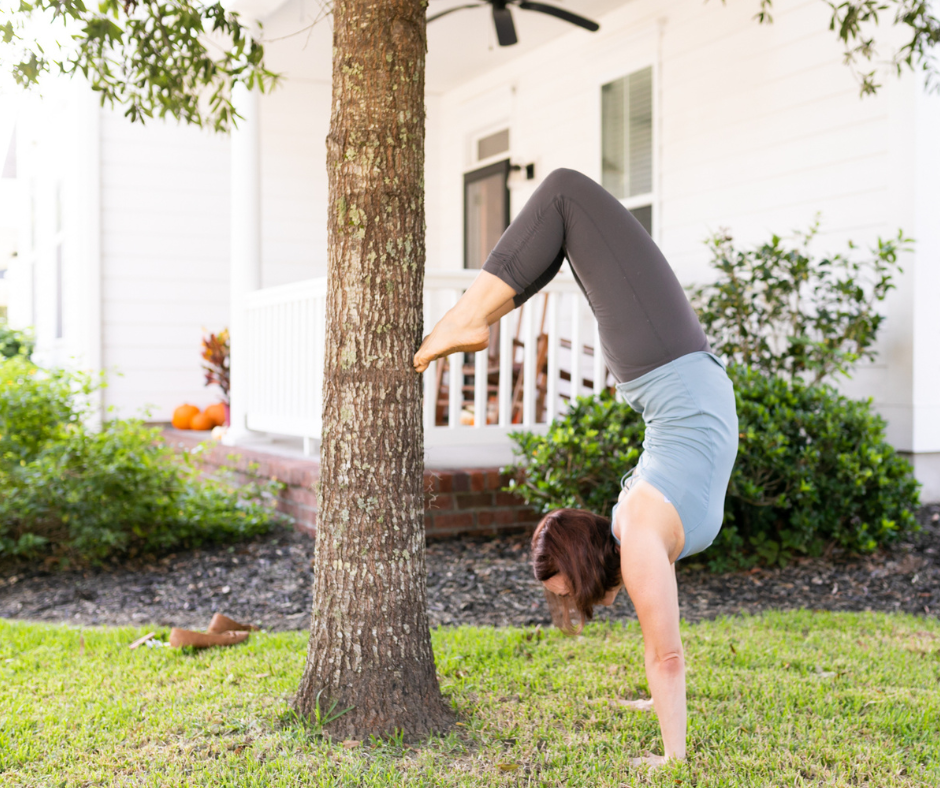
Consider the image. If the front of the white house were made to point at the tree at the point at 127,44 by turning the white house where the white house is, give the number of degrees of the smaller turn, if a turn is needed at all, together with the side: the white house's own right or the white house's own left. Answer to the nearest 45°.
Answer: approximately 45° to the white house's own left

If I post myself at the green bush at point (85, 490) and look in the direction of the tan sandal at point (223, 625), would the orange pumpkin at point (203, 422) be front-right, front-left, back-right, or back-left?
back-left

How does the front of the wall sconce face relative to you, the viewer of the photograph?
facing the viewer and to the left of the viewer

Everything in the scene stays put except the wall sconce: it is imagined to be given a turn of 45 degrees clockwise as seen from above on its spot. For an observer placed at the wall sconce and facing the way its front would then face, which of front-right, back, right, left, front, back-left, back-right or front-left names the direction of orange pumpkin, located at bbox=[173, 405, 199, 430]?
front

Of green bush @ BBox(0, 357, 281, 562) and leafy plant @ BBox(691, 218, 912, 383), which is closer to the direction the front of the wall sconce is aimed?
the green bush

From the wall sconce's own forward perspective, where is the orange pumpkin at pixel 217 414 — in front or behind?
in front

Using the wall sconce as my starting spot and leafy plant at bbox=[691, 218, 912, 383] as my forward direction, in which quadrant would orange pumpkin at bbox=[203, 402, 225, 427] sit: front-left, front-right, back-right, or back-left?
back-right

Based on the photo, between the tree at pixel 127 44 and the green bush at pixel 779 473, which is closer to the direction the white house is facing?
the tree

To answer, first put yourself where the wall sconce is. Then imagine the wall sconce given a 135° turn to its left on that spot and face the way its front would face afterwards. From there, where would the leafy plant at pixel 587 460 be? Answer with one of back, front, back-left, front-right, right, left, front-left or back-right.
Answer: right

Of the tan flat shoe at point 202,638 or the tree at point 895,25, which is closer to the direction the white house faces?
the tan flat shoe

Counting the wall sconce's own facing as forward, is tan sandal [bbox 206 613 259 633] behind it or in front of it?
in front
